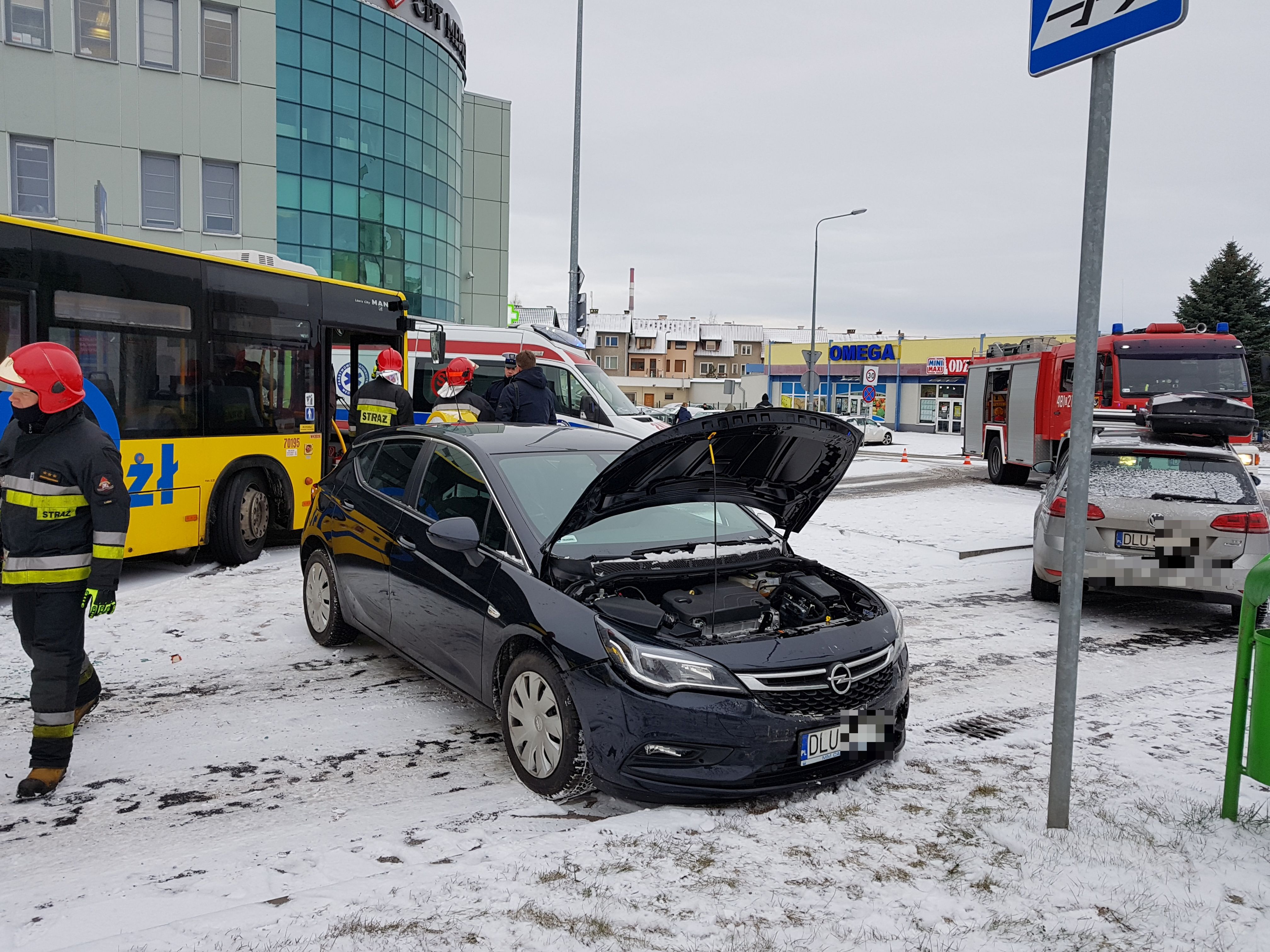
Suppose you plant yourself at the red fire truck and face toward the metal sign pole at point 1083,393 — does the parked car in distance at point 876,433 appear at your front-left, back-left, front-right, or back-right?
back-right

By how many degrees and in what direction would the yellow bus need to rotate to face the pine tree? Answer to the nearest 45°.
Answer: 0° — it already faces it

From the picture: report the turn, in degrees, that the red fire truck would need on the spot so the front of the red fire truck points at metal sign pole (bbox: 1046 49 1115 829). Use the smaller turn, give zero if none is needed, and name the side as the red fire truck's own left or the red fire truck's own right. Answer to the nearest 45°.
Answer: approximately 45° to the red fire truck's own right

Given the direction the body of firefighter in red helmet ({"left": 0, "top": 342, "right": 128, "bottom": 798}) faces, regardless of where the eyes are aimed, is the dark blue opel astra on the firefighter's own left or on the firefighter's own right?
on the firefighter's own left

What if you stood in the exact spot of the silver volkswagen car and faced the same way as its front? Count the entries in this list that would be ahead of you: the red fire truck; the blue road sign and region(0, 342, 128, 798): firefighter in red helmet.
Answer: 1

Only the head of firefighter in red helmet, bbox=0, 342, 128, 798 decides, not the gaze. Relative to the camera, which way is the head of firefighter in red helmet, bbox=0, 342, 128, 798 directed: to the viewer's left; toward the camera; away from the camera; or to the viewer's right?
to the viewer's left

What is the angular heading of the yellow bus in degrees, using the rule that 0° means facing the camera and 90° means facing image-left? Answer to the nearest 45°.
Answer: approximately 225°

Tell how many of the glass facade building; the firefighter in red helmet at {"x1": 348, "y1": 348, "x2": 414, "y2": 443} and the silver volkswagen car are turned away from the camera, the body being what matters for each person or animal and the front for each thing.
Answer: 2

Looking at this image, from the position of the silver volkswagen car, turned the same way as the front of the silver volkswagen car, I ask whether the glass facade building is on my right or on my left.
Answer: on my left

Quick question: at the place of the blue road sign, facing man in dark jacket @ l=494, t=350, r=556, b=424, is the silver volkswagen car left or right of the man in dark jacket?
right

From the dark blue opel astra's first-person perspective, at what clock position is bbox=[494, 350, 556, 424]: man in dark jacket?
The man in dark jacket is roughly at 7 o'clock from the dark blue opel astra.

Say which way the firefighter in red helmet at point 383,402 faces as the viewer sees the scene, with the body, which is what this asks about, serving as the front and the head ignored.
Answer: away from the camera
